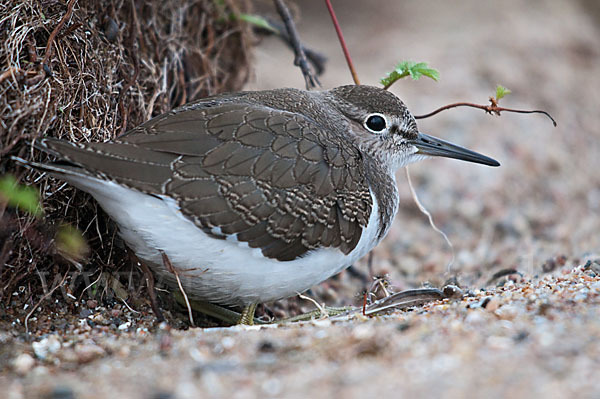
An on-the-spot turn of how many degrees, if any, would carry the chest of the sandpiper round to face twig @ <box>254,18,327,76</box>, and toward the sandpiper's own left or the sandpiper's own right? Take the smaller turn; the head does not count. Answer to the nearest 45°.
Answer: approximately 90° to the sandpiper's own left

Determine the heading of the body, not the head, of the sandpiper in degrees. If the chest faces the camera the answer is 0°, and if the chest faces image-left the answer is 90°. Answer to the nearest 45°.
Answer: approximately 270°

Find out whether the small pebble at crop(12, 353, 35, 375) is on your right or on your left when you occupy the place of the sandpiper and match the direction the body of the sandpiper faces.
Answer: on your right

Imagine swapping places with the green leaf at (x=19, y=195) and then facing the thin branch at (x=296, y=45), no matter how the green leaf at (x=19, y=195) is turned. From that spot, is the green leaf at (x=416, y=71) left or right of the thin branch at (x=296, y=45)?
right

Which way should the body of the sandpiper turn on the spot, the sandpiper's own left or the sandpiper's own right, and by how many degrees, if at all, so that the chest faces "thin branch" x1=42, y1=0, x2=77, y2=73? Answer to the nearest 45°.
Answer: approximately 180°

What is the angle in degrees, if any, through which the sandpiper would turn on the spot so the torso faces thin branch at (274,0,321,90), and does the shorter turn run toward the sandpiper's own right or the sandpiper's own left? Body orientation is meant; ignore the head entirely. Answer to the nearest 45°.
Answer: approximately 90° to the sandpiper's own left

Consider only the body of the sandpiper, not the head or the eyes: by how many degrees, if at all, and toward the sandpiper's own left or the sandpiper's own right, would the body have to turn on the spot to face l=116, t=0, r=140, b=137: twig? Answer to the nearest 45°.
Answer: approximately 135° to the sandpiper's own left

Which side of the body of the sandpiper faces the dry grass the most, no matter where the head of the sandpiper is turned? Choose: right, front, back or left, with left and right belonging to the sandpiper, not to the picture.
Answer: back
